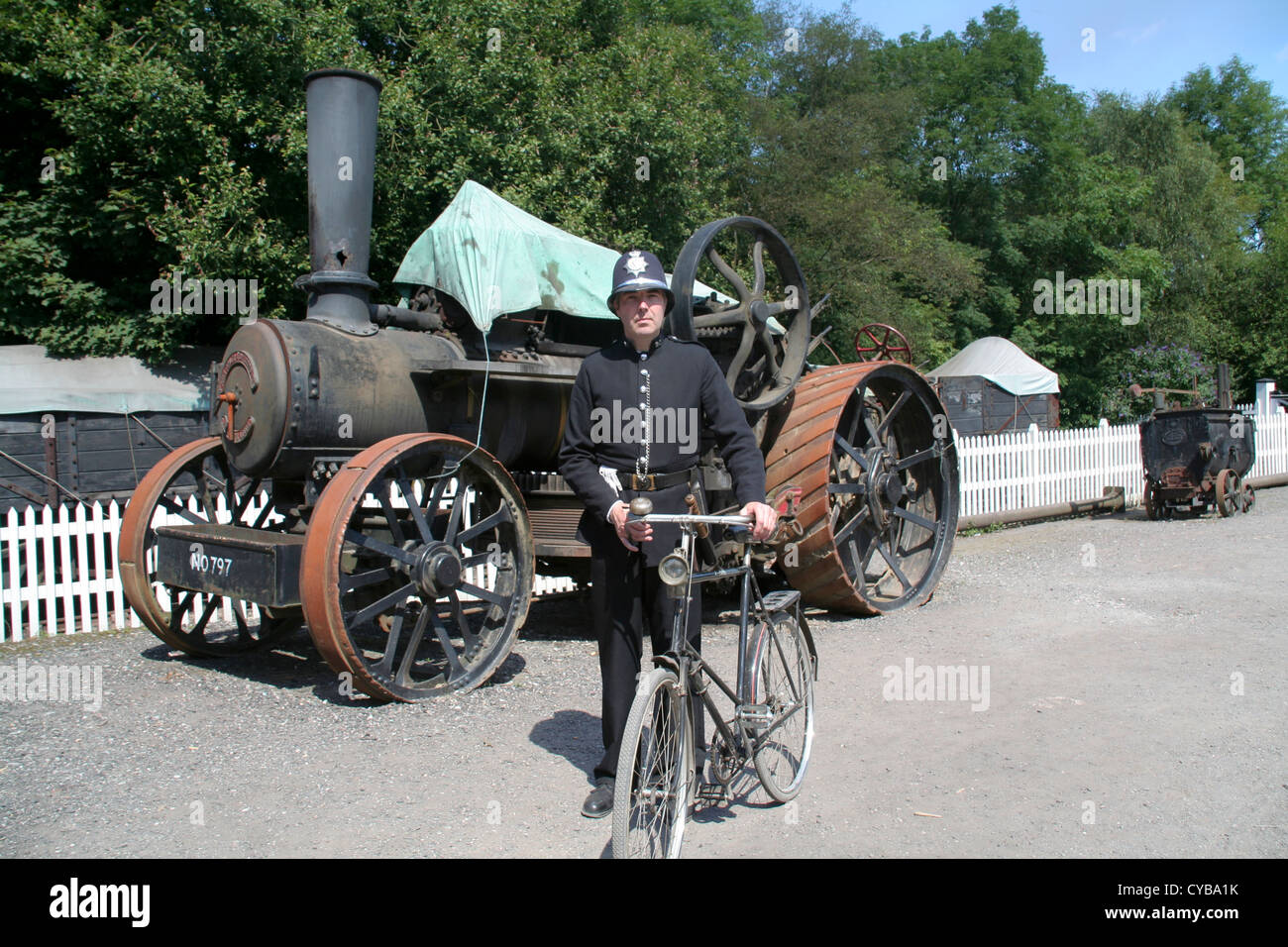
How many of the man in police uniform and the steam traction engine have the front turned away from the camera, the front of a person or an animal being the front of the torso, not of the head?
0

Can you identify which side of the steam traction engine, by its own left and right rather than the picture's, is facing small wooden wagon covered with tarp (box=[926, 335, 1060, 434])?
back

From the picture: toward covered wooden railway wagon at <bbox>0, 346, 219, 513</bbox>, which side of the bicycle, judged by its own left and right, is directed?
right

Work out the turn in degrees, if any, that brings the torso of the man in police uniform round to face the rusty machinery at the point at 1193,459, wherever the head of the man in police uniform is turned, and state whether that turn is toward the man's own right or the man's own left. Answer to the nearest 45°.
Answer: approximately 135° to the man's own left

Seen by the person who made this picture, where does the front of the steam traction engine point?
facing the viewer and to the left of the viewer

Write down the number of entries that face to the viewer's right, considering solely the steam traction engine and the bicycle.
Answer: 0

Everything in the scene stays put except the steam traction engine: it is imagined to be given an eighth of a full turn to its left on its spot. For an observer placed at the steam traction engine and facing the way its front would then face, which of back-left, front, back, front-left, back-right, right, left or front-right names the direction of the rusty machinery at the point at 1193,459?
back-left

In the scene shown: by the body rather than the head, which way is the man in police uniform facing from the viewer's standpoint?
toward the camera
